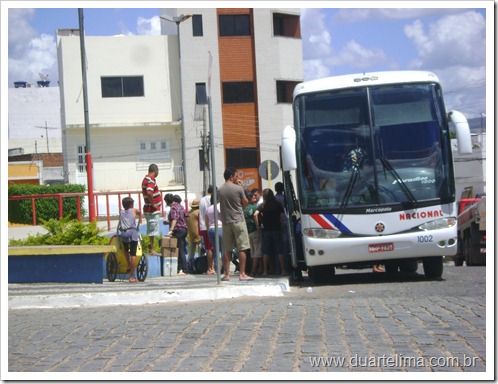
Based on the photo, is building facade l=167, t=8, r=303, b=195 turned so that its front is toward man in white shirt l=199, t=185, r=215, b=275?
yes

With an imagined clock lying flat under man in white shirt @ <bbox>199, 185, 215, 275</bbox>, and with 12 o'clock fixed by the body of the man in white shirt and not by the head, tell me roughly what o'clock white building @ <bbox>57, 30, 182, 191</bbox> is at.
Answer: The white building is roughly at 10 o'clock from the man in white shirt.

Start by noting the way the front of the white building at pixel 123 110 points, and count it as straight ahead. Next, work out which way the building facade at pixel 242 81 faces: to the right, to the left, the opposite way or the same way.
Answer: the same way

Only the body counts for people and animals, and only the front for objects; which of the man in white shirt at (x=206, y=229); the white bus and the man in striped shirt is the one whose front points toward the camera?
the white bus

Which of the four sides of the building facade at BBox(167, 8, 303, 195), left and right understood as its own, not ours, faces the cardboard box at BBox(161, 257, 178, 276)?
front

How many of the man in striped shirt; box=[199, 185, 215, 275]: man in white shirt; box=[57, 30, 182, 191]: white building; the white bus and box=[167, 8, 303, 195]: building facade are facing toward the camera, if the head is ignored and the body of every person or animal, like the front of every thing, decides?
3

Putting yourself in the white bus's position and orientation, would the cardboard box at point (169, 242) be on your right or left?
on your right

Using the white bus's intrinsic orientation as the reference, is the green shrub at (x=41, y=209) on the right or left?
on its right

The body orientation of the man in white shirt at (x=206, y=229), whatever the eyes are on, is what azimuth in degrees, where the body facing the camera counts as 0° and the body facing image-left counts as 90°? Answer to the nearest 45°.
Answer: approximately 225°

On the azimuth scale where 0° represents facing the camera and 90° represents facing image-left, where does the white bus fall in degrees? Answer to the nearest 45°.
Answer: approximately 0°

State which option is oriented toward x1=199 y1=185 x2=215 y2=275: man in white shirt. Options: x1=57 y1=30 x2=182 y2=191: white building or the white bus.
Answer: the white building

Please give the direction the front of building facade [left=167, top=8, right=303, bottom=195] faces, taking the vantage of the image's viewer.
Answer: facing the viewer

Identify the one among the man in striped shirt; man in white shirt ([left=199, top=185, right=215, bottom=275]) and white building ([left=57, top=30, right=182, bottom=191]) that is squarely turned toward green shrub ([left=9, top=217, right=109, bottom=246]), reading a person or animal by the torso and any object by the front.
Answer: the white building

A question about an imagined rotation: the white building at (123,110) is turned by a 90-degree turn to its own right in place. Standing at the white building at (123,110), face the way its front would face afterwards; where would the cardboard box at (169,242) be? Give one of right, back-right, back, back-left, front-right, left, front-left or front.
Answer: left

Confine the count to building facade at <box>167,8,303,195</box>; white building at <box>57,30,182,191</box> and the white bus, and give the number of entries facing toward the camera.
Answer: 3

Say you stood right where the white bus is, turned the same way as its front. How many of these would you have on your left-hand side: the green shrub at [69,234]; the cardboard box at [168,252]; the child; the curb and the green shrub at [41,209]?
0

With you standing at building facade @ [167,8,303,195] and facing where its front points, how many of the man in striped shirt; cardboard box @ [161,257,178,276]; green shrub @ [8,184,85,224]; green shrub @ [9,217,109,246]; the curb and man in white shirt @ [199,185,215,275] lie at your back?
0
